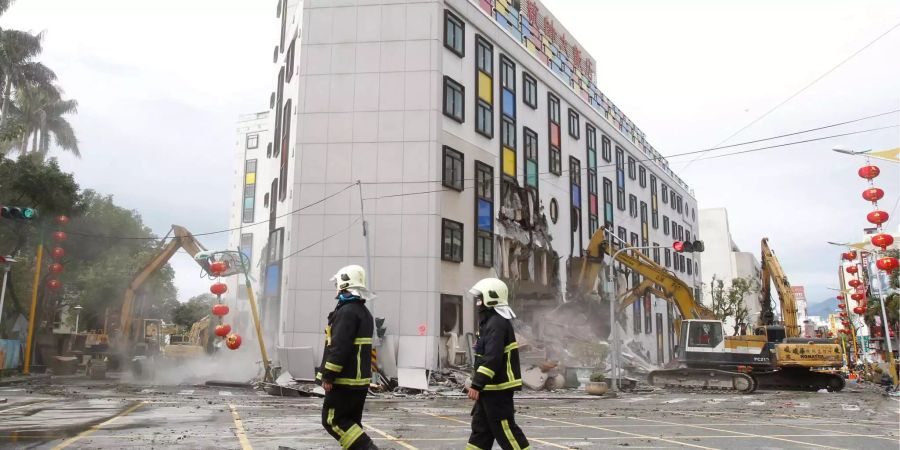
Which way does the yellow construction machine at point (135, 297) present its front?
to the viewer's right

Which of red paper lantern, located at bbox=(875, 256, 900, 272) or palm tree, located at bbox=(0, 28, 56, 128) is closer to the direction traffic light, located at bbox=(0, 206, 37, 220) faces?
the red paper lantern

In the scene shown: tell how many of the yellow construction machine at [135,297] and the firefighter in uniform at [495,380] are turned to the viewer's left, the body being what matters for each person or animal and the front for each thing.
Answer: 1

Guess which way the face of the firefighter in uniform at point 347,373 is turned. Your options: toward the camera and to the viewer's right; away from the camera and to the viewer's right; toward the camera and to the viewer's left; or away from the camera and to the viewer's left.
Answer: away from the camera and to the viewer's left

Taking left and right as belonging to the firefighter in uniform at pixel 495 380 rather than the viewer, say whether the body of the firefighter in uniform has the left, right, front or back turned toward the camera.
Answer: left

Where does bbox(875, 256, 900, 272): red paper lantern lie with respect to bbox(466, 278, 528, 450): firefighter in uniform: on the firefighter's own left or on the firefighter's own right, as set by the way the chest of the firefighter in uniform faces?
on the firefighter's own right

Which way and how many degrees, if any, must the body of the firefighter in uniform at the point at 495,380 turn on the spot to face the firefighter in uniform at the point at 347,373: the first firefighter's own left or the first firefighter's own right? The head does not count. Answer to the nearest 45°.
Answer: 0° — they already face them
